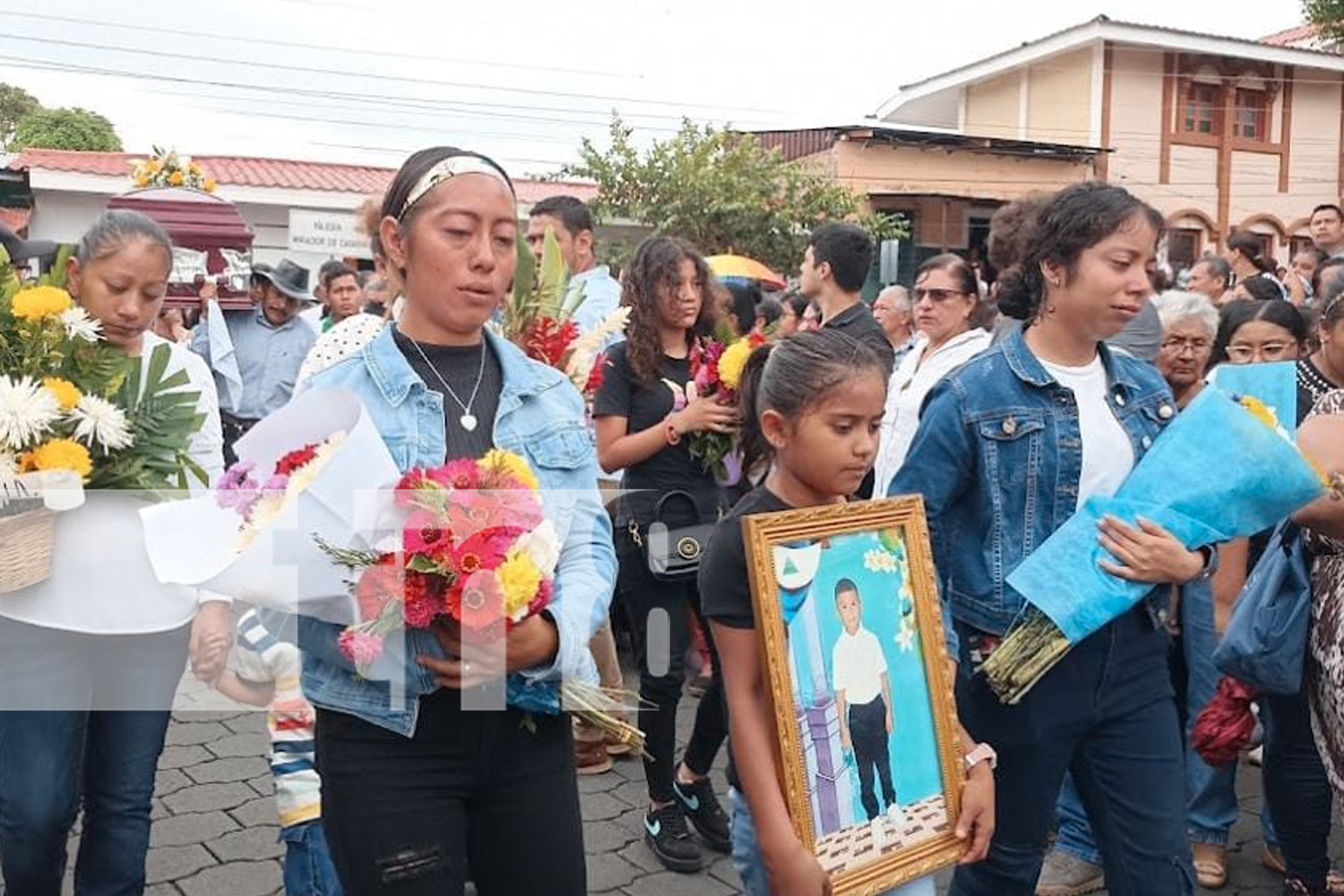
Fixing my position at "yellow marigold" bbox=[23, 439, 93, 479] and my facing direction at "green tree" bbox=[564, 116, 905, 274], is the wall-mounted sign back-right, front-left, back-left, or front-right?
front-left

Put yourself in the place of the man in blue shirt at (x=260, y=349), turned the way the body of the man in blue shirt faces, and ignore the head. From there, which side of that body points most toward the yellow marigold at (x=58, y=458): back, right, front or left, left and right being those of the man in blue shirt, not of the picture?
front

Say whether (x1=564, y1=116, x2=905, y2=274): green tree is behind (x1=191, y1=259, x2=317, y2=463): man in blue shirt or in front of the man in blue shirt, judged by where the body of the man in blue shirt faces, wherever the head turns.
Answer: behind

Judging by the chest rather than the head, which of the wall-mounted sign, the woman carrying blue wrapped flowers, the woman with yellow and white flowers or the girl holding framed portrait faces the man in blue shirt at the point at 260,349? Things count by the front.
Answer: the wall-mounted sign

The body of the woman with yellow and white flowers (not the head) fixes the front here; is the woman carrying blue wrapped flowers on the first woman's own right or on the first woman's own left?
on the first woman's own left

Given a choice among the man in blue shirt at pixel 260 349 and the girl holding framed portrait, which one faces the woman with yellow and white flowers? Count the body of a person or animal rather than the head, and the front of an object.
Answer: the man in blue shirt

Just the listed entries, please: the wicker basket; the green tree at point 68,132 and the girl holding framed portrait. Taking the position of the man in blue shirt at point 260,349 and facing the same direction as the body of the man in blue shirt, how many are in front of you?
2

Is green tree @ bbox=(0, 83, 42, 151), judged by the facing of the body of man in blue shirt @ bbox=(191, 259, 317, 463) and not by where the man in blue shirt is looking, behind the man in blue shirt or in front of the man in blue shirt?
behind

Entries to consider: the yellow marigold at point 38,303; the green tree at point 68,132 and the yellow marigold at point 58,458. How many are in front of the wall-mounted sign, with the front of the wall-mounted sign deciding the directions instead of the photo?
2

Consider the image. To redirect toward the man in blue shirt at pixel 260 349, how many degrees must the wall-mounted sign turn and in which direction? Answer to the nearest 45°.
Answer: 0° — it already faces them

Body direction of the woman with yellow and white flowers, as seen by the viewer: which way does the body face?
toward the camera

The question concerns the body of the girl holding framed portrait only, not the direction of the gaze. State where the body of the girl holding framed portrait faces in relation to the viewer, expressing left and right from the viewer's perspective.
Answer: facing the viewer and to the right of the viewer

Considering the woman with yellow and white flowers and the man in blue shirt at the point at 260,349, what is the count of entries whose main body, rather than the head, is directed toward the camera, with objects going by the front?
2

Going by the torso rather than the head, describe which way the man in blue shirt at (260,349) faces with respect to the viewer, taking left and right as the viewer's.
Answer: facing the viewer
